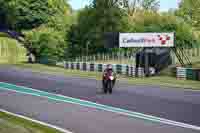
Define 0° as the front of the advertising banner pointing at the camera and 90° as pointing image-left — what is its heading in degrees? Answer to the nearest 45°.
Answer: approximately 0°

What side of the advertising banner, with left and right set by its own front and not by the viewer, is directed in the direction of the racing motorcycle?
front

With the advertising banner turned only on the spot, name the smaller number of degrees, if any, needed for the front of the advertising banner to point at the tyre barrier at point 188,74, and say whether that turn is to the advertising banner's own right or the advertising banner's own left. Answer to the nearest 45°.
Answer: approximately 45° to the advertising banner's own left

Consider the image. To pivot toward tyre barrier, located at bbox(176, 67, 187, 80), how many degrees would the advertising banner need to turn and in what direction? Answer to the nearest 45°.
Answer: approximately 45° to its left
